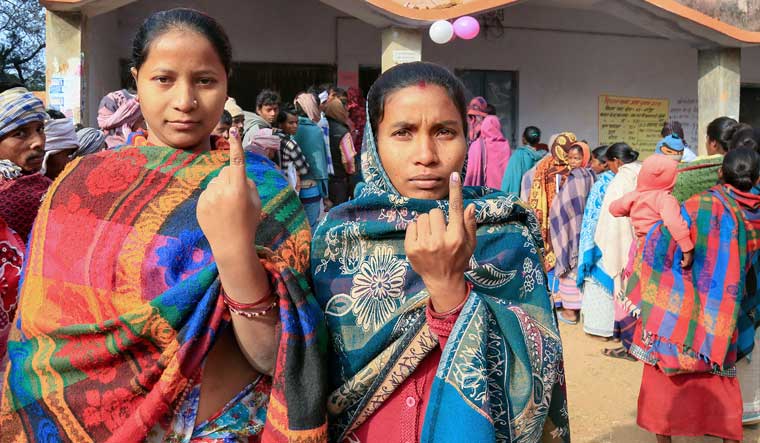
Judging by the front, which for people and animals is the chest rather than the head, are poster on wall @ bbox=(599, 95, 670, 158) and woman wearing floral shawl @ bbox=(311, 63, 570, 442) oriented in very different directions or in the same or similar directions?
same or similar directions

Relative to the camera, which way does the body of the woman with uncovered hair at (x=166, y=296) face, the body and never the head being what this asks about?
toward the camera

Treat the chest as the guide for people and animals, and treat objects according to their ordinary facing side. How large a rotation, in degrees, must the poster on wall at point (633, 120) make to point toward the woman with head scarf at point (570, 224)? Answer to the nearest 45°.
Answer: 0° — it already faces them

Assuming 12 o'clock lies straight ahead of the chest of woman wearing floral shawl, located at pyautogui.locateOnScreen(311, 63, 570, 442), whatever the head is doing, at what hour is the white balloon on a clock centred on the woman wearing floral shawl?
The white balloon is roughly at 6 o'clock from the woman wearing floral shawl.

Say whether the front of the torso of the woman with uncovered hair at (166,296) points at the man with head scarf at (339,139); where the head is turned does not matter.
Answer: no

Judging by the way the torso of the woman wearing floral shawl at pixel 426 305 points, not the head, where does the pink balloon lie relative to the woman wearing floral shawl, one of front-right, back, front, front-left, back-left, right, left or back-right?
back

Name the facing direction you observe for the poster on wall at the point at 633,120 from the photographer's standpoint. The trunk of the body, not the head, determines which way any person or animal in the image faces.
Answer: facing the viewer

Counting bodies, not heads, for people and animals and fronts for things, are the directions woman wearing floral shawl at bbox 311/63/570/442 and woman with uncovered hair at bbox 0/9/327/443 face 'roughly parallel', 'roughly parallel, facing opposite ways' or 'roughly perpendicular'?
roughly parallel

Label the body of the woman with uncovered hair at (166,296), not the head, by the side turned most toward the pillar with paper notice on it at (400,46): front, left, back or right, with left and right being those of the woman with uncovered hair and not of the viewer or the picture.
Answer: back

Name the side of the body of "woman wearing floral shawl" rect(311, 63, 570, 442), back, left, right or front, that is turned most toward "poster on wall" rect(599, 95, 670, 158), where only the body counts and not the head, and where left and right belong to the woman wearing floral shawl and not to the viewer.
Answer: back

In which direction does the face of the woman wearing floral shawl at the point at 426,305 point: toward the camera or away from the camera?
toward the camera

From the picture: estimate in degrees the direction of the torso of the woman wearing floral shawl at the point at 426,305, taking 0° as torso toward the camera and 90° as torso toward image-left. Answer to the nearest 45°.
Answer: approximately 0°

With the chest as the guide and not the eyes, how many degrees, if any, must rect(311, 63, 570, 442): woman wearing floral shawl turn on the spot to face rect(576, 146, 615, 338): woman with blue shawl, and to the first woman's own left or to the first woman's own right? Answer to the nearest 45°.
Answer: approximately 180°

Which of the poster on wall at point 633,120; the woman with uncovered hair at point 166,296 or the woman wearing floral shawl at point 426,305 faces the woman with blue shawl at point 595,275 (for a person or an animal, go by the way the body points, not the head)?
the poster on wall
